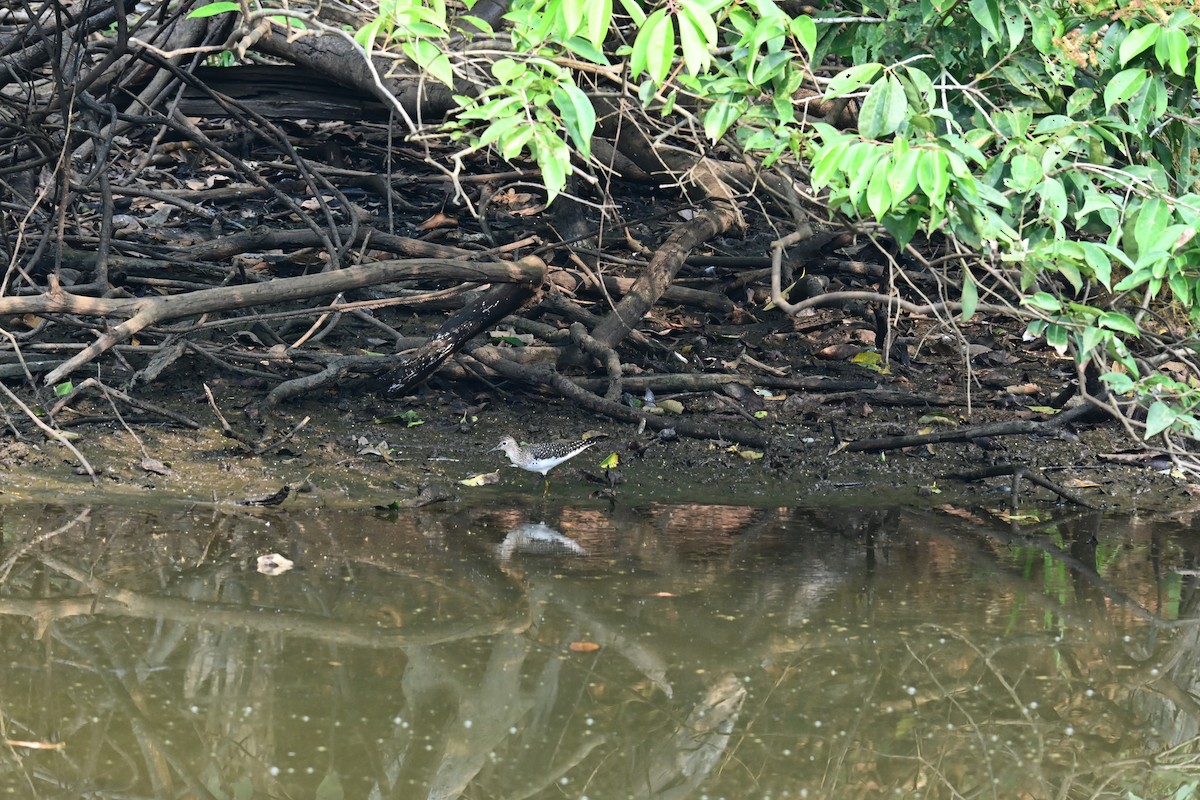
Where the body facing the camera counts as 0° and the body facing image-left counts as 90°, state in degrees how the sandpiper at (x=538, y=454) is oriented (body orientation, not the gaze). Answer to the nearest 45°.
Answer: approximately 90°

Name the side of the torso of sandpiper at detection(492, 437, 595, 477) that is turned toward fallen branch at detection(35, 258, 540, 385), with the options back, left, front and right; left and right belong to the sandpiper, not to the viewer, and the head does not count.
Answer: right

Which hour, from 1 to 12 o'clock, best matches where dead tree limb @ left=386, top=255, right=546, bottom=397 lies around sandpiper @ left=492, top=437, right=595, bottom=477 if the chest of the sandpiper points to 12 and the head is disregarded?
The dead tree limb is roughly at 2 o'clock from the sandpiper.

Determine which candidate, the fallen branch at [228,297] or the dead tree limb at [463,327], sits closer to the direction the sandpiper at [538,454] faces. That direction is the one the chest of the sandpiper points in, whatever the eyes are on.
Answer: the fallen branch

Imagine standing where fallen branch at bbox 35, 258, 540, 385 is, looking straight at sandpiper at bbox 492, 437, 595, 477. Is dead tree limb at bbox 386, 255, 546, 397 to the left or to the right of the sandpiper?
left
